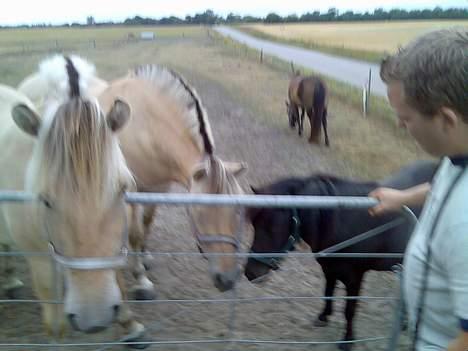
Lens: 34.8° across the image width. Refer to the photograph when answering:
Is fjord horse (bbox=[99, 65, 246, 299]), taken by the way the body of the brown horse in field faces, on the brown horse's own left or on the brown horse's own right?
on the brown horse's own left

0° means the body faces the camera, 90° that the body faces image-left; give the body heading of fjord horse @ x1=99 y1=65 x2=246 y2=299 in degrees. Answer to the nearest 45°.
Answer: approximately 315°

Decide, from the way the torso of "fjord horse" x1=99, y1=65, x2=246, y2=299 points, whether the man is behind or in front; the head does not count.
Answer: in front
